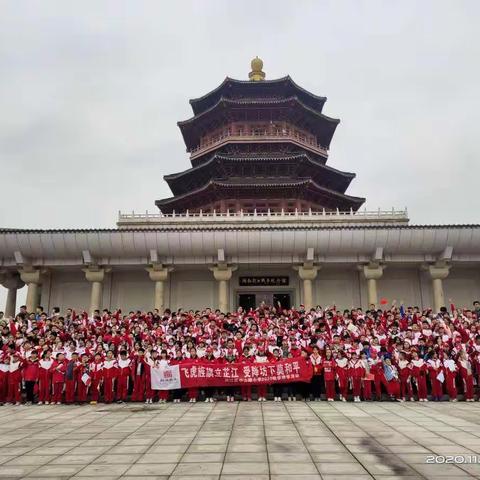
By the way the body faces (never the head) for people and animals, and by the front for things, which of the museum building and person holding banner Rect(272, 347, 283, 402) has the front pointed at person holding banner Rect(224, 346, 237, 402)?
the museum building

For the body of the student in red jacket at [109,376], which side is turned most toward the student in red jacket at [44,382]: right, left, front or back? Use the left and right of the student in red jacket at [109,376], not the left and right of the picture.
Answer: right

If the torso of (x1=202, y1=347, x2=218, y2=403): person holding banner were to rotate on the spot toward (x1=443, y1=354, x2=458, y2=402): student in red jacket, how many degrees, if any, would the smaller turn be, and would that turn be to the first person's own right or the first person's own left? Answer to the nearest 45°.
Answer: approximately 90° to the first person's own left

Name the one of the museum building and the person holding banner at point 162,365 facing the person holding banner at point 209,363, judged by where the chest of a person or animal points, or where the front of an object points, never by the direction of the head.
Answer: the museum building

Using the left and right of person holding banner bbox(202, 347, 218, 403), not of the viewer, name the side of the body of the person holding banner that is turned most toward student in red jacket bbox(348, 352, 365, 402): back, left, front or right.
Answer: left

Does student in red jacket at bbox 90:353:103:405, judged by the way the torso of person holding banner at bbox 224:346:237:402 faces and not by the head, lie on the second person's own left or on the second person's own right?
on the second person's own right
